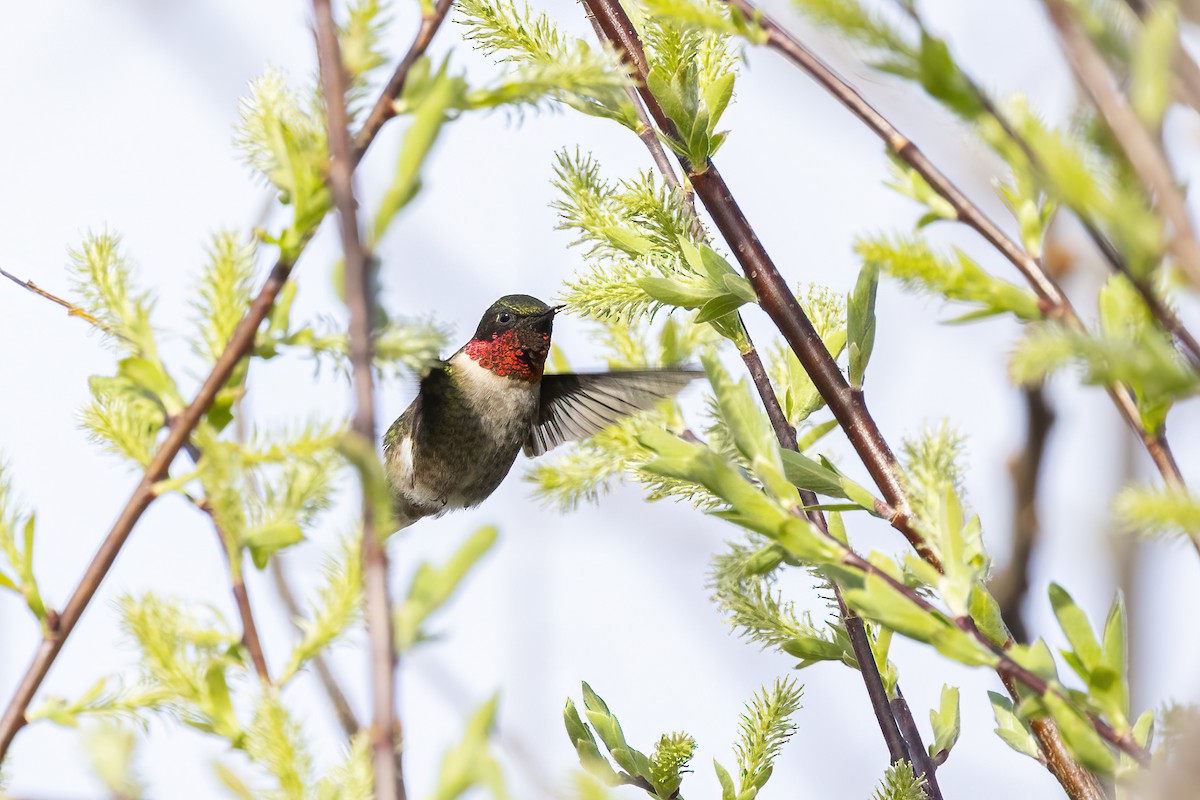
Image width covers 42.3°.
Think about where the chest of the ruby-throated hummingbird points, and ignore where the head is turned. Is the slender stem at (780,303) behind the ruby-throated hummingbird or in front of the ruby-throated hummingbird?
in front

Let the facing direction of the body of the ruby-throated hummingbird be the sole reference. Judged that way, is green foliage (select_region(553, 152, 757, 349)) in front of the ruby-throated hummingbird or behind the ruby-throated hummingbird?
in front

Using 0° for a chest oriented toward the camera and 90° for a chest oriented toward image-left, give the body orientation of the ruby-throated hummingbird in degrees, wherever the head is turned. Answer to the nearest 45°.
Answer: approximately 315°
